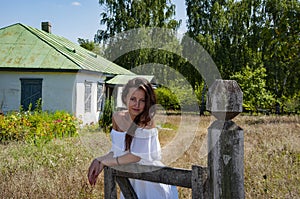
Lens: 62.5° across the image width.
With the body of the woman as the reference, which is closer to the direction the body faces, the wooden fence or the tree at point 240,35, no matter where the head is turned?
the wooden fence

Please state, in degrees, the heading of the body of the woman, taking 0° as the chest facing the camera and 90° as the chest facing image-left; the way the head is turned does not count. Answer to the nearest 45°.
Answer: approximately 45°

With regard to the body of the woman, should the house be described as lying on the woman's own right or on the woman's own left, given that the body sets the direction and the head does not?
on the woman's own right

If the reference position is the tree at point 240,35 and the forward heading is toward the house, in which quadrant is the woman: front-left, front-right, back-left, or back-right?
front-left

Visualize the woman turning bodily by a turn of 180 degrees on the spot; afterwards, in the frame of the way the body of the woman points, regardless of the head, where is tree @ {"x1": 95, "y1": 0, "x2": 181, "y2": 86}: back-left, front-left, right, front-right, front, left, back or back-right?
front-left

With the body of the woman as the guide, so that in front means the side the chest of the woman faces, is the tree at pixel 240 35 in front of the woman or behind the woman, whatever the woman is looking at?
behind
